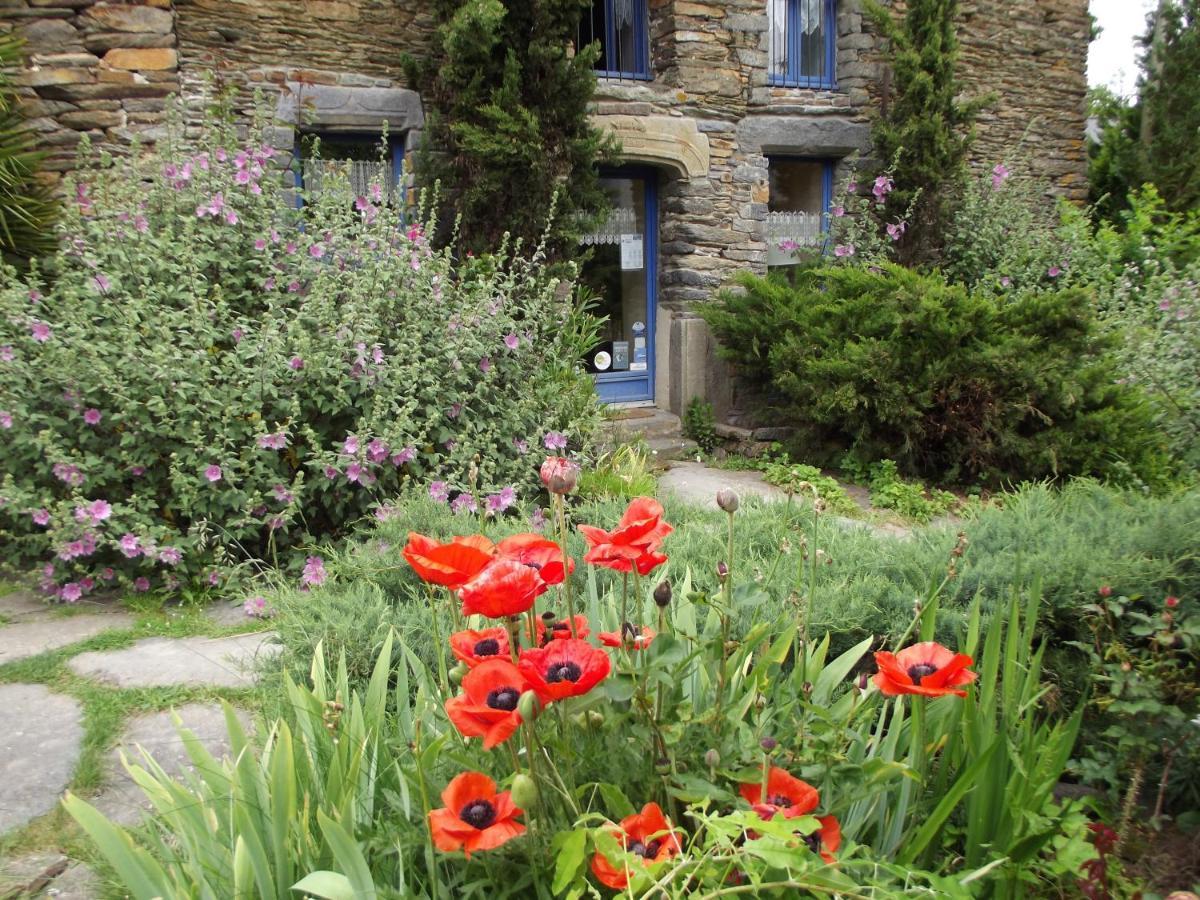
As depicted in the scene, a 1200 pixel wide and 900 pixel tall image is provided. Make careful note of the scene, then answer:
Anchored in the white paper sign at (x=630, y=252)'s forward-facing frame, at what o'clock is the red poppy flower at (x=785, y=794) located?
The red poppy flower is roughly at 12 o'clock from the white paper sign.

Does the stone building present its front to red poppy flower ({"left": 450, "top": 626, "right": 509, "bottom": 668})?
yes

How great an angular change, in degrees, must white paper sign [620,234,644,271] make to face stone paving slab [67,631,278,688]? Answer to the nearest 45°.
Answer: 0° — it already faces it

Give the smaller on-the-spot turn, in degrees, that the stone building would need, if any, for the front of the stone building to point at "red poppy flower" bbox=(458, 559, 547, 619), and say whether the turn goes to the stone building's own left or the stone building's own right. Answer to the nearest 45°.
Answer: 0° — it already faces it

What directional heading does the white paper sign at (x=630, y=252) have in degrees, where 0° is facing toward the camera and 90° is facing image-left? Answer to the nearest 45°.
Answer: approximately 0°

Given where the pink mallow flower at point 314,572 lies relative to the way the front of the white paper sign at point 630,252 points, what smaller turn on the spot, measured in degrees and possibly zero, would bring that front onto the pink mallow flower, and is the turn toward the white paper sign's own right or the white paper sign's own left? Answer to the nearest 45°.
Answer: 0° — it already faces it

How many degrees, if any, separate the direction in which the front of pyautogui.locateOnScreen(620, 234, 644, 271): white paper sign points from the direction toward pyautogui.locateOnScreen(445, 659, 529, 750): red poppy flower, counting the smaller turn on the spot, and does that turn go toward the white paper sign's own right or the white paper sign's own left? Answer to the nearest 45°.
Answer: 0° — it already faces it

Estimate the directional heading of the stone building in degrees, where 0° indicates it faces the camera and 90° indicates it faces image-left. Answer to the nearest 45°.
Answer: approximately 0°
